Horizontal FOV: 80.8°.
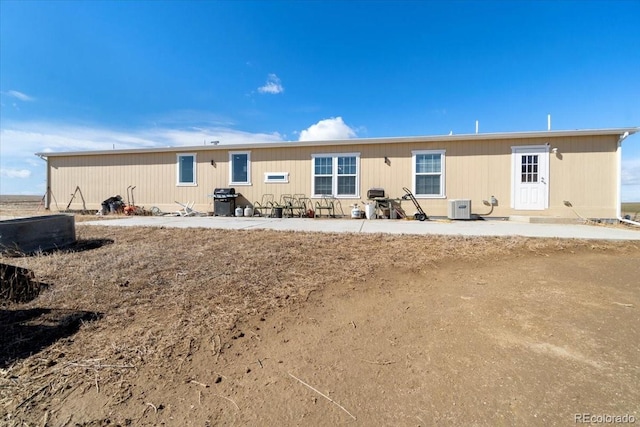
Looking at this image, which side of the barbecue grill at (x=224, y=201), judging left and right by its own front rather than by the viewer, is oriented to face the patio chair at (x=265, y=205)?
left

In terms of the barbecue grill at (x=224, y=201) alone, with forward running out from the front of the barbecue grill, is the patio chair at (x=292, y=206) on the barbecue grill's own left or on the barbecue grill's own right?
on the barbecue grill's own left

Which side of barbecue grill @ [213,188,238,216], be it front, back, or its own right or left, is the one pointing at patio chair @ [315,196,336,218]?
left

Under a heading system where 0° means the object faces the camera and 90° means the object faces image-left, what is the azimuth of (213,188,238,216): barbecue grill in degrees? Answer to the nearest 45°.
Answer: approximately 0°

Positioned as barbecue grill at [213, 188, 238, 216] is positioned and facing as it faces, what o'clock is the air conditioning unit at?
The air conditioning unit is roughly at 10 o'clock from the barbecue grill.

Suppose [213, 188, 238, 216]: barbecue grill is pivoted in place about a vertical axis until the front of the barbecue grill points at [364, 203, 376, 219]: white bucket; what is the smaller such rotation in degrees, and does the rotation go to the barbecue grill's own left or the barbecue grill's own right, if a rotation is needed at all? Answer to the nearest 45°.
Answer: approximately 45° to the barbecue grill's own left
